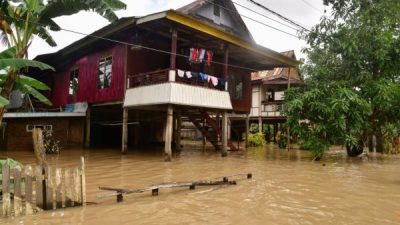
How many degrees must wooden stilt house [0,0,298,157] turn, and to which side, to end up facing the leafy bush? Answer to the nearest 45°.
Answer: approximately 90° to its left

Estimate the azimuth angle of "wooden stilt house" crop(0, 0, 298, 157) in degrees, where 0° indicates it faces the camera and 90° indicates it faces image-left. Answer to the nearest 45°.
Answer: approximately 315°

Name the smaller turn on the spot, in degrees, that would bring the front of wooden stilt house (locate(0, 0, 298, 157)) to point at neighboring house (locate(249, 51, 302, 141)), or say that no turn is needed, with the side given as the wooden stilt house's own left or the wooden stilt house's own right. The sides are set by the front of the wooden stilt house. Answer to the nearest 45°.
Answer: approximately 90° to the wooden stilt house's own left

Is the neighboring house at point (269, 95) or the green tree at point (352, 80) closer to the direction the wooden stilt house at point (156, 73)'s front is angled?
the green tree

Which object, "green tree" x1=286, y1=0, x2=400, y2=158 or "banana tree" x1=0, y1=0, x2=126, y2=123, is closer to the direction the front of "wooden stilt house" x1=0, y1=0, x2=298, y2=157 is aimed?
the green tree

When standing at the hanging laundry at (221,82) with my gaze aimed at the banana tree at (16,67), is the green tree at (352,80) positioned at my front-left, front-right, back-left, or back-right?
back-left

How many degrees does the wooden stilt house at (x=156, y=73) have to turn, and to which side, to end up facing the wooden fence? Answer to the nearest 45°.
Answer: approximately 45° to its right

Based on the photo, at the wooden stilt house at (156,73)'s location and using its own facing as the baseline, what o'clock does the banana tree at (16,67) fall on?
The banana tree is roughly at 2 o'clock from the wooden stilt house.
